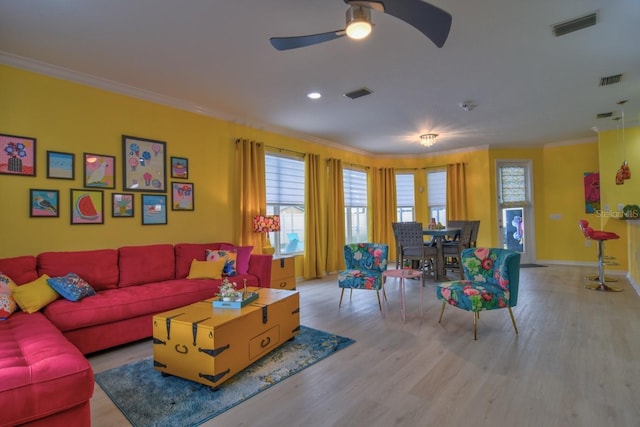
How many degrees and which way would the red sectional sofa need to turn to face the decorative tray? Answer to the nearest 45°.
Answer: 0° — it already faces it

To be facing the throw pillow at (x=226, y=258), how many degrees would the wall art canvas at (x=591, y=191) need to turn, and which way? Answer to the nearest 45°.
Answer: approximately 45° to its right

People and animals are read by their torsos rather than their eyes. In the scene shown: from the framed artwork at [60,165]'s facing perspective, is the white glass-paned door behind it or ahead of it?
ahead

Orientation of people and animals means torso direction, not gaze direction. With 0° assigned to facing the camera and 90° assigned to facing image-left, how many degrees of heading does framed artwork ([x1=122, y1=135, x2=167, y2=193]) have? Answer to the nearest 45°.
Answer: approximately 315°

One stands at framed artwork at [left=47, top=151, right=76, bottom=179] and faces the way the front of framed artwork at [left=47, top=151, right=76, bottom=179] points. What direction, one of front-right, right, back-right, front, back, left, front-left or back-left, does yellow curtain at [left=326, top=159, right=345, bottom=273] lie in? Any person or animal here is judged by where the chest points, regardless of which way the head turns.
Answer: front-left

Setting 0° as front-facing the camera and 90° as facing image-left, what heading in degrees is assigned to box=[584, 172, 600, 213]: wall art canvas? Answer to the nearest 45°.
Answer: approximately 0°

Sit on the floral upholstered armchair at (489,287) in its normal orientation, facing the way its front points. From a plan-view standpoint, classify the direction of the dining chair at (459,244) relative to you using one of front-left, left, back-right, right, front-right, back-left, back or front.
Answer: back-right
